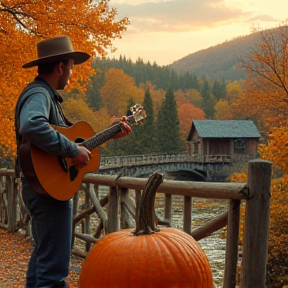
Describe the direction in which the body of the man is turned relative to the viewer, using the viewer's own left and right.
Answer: facing to the right of the viewer

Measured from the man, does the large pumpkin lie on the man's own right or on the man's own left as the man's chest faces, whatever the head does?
on the man's own right

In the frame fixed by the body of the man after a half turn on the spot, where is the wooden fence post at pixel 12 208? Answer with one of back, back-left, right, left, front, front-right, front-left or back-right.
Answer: right

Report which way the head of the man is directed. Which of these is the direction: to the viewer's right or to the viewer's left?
to the viewer's right

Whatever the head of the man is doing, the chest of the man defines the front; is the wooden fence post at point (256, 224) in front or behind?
in front

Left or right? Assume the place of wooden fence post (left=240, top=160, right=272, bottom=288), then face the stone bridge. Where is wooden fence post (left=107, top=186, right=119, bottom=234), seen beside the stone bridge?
left

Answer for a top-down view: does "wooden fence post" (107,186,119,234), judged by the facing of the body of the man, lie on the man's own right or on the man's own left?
on the man's own left

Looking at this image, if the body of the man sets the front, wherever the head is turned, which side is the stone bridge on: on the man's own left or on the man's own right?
on the man's own left
